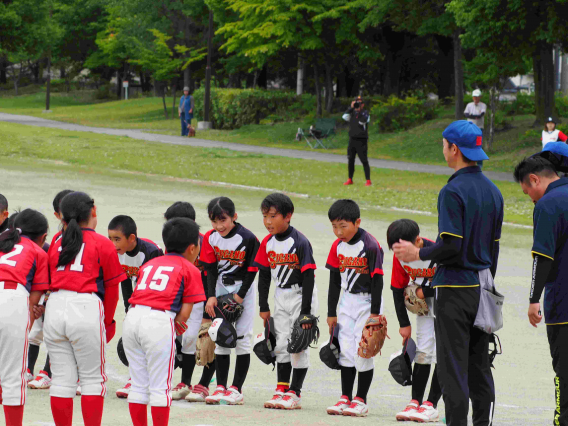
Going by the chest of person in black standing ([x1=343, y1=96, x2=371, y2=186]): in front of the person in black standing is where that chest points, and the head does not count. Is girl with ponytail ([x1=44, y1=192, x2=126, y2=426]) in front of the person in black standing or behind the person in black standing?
in front

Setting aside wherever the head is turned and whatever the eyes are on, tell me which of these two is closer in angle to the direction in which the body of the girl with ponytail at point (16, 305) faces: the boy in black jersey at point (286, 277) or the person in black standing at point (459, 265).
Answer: the boy in black jersey

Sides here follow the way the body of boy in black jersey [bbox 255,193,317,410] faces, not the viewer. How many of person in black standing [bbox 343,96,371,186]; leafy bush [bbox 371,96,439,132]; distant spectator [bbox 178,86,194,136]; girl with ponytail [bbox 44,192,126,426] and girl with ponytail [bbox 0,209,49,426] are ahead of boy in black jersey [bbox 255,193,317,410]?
2

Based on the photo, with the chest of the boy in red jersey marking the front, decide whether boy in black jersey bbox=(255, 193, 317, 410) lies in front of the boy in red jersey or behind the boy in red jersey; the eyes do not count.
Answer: in front

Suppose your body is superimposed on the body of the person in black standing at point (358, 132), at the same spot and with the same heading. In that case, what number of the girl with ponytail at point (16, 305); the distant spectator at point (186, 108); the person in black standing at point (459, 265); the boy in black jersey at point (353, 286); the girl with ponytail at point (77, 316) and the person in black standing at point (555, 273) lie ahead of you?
5

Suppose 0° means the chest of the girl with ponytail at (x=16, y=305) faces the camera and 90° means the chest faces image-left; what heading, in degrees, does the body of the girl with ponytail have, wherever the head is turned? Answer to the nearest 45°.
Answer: approximately 225°

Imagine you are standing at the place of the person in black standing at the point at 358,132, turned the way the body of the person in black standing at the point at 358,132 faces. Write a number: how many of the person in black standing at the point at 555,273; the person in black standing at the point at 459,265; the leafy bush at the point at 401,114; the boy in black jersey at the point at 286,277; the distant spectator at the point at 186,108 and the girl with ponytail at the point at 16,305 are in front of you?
4

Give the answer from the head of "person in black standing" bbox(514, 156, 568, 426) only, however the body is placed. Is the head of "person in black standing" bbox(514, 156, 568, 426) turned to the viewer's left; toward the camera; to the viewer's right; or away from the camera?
to the viewer's left

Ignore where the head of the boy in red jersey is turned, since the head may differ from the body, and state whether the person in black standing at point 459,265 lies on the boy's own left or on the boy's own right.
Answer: on the boy's own right

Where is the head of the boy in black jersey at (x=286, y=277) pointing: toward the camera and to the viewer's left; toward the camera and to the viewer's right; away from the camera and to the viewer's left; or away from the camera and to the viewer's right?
toward the camera and to the viewer's left

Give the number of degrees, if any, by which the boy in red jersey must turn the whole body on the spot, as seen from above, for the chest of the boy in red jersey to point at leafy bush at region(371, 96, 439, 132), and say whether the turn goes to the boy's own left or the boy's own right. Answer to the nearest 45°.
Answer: approximately 45° to the boy's own left

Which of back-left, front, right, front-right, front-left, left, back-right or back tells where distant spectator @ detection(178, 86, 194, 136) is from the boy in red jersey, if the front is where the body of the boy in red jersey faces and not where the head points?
front-left

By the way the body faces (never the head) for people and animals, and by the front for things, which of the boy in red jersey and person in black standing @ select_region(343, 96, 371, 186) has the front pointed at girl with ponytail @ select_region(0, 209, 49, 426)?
the person in black standing

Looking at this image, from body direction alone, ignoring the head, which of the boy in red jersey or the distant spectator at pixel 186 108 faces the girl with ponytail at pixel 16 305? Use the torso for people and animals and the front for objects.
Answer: the distant spectator
